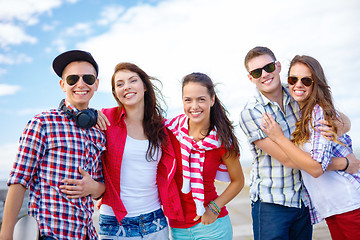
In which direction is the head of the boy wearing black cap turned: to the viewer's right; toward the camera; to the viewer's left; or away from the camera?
toward the camera

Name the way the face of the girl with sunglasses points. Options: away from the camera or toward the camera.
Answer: toward the camera

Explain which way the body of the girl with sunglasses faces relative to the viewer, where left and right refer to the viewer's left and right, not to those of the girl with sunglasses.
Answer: facing the viewer and to the left of the viewer
